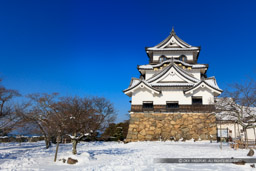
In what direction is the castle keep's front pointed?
toward the camera

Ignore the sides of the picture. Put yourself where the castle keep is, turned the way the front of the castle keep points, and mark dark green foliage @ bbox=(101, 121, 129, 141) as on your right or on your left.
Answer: on your right
